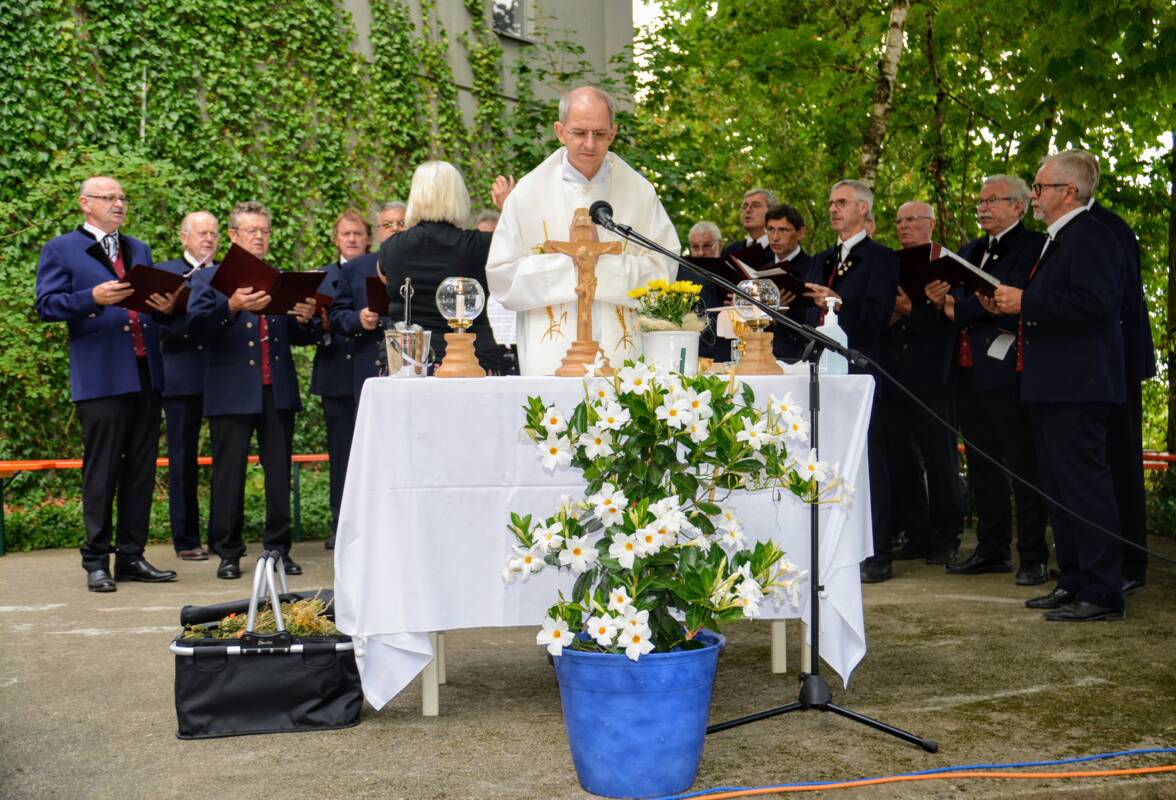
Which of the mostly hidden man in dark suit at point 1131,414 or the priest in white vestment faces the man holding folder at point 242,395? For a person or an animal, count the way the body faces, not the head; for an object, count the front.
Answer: the mostly hidden man in dark suit

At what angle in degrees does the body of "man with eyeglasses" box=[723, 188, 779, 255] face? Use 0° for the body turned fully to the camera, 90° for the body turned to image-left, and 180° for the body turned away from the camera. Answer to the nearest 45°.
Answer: approximately 45°

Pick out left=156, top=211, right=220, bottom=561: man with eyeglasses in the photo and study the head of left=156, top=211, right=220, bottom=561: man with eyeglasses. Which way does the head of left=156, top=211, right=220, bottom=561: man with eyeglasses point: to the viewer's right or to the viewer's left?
to the viewer's right

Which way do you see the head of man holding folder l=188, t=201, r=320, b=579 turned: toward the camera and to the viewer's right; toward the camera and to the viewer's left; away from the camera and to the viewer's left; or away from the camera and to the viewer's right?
toward the camera and to the viewer's right

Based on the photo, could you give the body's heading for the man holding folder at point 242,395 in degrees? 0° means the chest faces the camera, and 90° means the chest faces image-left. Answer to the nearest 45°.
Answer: approximately 315°

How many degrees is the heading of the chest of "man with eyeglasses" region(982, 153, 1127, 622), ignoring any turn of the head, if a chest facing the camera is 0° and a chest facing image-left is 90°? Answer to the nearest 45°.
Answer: approximately 90°

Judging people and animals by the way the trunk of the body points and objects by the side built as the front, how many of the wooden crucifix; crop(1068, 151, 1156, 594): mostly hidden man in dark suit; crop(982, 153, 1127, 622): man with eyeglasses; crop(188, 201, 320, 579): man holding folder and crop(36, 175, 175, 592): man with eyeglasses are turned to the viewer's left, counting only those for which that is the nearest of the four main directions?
2

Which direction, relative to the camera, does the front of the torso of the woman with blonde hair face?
away from the camera
